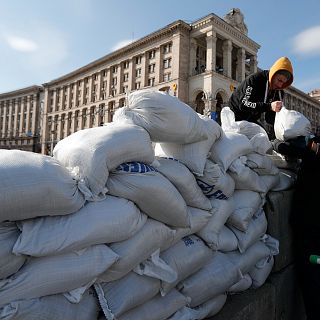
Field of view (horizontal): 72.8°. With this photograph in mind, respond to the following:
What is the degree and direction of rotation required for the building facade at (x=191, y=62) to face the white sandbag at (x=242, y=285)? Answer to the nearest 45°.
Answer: approximately 45° to its right

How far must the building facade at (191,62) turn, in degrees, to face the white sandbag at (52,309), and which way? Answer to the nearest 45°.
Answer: approximately 45° to its right

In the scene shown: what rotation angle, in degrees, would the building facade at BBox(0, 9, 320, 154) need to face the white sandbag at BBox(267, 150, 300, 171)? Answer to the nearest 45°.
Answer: approximately 45° to its left

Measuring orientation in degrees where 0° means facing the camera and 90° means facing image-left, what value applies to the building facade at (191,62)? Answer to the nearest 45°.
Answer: approximately 315°

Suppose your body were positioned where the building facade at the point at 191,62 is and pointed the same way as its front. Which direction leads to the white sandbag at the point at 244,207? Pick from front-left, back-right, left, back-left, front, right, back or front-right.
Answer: front-right

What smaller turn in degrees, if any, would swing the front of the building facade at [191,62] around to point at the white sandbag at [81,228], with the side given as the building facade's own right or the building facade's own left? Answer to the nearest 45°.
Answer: approximately 45° to the building facade's own right

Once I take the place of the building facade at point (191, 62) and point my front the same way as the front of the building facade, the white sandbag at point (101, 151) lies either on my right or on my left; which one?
on my right

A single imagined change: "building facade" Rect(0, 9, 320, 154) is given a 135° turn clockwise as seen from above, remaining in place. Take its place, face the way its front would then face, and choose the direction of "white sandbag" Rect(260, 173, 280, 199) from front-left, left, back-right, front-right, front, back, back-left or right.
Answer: back

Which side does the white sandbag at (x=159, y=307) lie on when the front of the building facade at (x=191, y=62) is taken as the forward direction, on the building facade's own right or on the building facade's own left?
on the building facade's own right
